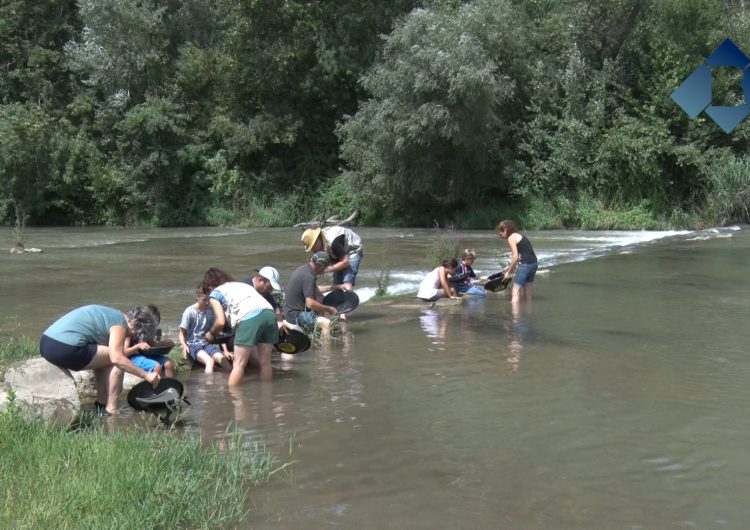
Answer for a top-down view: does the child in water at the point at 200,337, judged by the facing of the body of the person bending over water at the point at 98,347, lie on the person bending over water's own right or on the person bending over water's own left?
on the person bending over water's own left

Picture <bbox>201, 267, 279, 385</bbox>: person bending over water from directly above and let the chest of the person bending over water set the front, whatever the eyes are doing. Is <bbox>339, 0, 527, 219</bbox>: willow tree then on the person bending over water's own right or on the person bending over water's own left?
on the person bending over water's own right

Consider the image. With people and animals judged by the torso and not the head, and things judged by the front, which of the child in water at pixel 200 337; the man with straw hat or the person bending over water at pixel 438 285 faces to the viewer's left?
the man with straw hat

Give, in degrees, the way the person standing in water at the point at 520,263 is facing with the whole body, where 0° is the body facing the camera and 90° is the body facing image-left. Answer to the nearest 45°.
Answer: approximately 90°

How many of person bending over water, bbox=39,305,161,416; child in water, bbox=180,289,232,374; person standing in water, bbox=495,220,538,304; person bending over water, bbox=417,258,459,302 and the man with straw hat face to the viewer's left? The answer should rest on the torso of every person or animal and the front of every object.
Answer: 2

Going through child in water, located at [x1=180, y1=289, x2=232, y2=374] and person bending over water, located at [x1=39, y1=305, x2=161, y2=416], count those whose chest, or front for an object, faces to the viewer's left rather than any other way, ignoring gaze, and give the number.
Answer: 0

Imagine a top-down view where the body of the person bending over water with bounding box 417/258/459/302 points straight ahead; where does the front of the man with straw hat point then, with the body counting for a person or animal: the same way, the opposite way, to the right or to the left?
the opposite way

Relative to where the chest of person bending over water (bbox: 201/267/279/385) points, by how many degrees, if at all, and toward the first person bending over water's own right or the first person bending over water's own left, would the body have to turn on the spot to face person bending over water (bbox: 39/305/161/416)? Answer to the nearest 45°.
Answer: approximately 90° to the first person bending over water's own left

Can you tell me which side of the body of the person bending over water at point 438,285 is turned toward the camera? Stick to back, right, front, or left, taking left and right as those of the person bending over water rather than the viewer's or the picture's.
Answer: right

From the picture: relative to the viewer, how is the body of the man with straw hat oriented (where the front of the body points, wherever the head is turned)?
to the viewer's left

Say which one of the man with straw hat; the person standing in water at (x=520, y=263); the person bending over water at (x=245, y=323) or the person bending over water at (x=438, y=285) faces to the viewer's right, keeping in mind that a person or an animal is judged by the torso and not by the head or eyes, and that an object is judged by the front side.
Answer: the person bending over water at (x=438, y=285)

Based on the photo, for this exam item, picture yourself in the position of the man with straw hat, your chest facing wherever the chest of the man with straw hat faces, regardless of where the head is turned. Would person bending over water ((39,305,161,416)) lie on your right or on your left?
on your left
